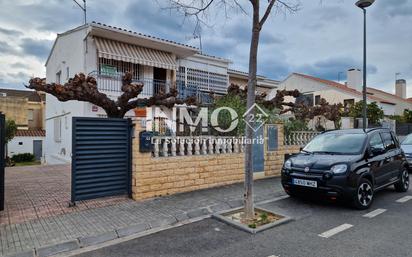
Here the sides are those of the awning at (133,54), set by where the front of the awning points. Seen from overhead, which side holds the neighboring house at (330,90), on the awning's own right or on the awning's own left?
on the awning's own left

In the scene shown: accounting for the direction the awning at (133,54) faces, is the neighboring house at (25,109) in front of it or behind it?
behind

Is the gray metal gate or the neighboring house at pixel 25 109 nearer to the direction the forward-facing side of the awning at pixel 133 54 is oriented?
the gray metal gate

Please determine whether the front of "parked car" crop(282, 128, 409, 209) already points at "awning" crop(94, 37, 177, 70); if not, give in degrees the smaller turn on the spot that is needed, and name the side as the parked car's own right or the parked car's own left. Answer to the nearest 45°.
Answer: approximately 90° to the parked car's own right

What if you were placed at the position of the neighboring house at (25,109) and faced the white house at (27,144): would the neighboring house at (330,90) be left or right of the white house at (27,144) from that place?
left

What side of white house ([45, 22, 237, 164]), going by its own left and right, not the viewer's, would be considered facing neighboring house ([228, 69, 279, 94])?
left

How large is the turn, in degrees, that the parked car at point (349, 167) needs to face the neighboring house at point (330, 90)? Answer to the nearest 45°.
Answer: approximately 135° to its right

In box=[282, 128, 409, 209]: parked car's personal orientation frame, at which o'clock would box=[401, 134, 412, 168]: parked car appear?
box=[401, 134, 412, 168]: parked car is roughly at 5 o'clock from box=[282, 128, 409, 209]: parked car.

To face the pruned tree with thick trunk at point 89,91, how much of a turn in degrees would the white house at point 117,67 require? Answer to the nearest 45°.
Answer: approximately 45° to its right

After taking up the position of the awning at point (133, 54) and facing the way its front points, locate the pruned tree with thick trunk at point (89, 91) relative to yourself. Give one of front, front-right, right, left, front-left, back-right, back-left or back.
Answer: front-right

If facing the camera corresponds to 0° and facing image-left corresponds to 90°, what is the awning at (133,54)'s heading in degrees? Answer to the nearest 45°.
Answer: approximately 315°
